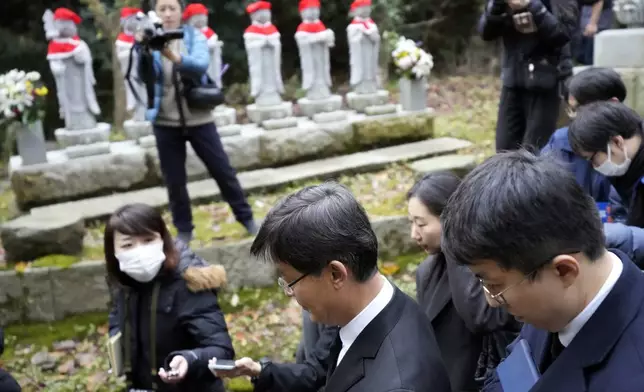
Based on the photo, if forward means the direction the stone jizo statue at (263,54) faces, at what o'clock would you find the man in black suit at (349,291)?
The man in black suit is roughly at 12 o'clock from the stone jizo statue.

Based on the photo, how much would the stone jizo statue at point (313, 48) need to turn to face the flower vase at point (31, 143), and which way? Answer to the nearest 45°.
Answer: approximately 45° to its right

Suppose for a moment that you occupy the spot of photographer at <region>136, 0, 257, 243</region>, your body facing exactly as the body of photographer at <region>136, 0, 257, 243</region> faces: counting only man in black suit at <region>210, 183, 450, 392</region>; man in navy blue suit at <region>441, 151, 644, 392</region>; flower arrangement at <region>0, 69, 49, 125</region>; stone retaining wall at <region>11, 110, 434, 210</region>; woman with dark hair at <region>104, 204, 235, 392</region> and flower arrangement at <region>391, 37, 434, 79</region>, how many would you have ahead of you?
3

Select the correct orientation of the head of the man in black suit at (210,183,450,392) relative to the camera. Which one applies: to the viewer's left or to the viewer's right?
to the viewer's left

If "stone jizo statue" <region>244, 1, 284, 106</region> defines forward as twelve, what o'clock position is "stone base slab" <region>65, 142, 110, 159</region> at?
The stone base slab is roughly at 2 o'clock from the stone jizo statue.

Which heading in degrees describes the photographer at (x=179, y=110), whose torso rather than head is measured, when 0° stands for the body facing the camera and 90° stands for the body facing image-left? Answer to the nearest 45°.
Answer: approximately 0°

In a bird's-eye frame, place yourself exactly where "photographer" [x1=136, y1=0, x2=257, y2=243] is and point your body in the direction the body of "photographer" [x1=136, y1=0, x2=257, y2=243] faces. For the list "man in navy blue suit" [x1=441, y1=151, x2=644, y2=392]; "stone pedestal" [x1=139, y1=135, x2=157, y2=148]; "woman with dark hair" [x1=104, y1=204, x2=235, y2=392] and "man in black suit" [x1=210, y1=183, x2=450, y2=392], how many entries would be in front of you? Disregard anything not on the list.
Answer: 3

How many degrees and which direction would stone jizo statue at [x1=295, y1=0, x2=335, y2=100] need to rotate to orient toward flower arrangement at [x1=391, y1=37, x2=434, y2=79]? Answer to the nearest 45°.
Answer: approximately 90° to its left
